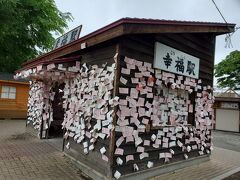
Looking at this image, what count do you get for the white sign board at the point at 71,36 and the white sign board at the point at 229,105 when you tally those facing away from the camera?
0

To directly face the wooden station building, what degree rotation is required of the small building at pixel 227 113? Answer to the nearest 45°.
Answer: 0° — it already faces it

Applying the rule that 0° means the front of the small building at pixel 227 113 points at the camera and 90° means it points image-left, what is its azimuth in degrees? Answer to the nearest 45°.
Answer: approximately 0°

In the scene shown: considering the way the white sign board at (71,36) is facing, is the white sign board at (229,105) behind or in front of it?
behind

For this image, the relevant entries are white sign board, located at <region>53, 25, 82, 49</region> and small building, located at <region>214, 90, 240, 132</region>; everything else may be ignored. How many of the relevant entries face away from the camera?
0

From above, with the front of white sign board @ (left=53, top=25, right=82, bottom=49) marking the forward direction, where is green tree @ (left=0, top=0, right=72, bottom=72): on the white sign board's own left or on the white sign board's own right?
on the white sign board's own right

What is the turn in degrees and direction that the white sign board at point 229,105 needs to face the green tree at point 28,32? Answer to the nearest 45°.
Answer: approximately 45° to its right

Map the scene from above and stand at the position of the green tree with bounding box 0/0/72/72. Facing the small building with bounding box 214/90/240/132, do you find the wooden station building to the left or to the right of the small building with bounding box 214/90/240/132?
right

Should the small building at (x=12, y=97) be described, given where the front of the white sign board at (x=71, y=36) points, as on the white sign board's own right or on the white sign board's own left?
on the white sign board's own right
